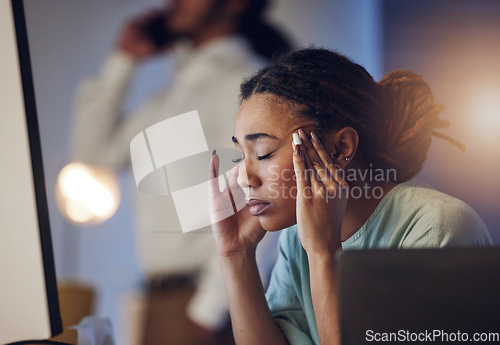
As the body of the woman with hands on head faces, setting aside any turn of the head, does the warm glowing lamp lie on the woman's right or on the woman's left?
on the woman's right

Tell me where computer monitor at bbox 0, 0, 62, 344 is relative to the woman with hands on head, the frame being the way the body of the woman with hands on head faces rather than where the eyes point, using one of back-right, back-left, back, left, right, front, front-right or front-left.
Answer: front-right

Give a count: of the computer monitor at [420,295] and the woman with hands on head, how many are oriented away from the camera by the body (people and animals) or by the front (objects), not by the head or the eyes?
1

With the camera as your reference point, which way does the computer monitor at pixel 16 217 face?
facing away from the viewer and to the right of the viewer

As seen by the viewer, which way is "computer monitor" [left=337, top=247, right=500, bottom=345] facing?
away from the camera

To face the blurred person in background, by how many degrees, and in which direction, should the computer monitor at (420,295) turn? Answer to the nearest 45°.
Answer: approximately 45° to its left

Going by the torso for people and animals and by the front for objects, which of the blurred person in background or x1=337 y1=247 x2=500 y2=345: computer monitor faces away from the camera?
the computer monitor

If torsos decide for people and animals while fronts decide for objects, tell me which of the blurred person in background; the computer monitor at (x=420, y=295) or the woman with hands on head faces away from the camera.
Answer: the computer monitor

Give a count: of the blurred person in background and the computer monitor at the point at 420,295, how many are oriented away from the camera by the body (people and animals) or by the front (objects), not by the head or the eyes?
1

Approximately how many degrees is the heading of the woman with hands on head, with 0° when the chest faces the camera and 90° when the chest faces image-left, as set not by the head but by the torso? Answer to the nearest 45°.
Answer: approximately 45°

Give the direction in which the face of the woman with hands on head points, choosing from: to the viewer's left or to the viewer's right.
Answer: to the viewer's left

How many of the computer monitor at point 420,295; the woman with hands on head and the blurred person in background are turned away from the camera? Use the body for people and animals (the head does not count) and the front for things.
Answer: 1
